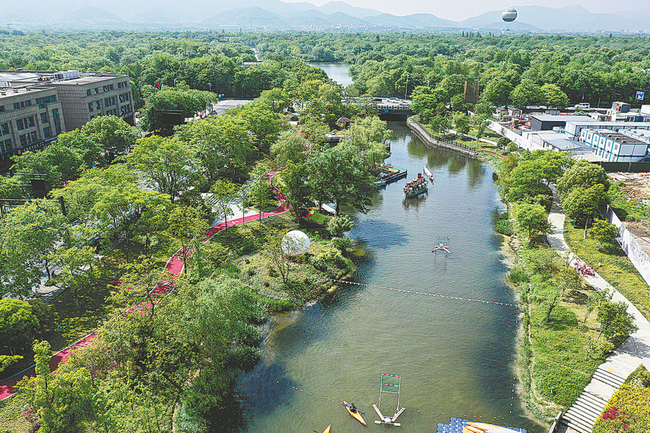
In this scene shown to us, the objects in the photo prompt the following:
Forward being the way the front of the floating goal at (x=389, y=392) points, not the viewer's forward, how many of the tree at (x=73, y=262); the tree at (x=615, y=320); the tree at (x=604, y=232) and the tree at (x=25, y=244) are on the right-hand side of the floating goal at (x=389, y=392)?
2

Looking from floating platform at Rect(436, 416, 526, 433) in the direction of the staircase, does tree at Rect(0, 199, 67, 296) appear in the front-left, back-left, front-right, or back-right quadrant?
back-left

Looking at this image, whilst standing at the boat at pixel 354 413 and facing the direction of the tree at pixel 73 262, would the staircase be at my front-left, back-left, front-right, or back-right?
back-right

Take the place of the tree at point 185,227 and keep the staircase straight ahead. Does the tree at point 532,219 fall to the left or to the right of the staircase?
left
